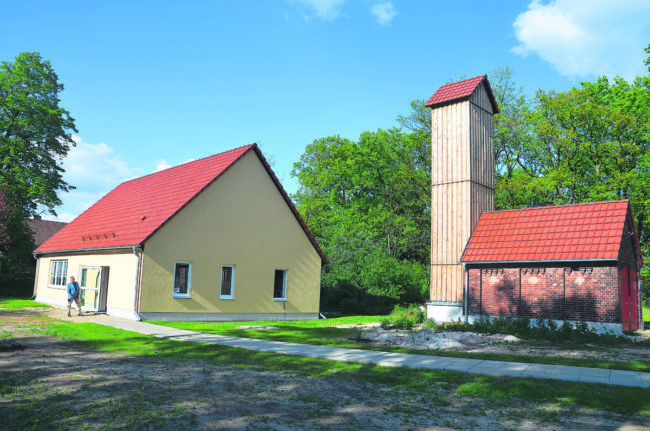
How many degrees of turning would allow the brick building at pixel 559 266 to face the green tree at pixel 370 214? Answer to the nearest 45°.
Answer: approximately 135° to its left

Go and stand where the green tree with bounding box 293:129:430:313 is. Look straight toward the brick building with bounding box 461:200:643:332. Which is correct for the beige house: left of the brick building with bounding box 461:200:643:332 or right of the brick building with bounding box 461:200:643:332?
right

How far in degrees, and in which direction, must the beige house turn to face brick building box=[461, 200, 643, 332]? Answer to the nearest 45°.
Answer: approximately 90° to its left

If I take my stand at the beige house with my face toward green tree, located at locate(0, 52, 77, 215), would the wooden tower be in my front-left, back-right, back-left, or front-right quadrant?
back-right

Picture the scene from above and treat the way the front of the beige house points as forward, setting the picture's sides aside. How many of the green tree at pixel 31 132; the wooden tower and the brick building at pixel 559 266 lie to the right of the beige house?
1

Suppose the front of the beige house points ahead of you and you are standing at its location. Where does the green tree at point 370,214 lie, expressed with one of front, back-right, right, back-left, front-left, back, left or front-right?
back

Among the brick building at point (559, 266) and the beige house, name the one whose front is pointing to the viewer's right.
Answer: the brick building

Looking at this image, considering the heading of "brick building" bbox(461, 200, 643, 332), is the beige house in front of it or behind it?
behind

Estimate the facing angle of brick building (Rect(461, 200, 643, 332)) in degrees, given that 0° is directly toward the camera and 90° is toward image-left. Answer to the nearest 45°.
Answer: approximately 270°

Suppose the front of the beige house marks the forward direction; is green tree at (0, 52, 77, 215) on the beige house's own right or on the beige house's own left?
on the beige house's own right

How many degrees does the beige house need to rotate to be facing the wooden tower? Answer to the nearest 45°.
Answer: approximately 135° to its left

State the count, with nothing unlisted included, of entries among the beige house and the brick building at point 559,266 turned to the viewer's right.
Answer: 1
